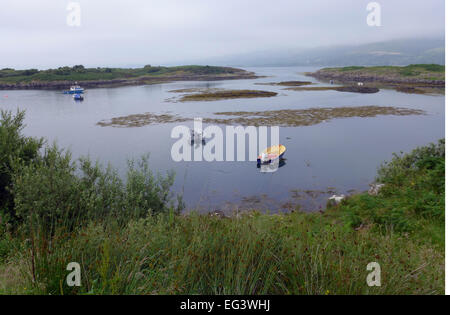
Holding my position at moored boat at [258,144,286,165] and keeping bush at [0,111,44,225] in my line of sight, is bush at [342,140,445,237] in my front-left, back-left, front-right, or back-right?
front-left

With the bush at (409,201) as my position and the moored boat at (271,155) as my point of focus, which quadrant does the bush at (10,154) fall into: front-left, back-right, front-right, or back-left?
front-left

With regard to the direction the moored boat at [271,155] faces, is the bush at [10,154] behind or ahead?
behind

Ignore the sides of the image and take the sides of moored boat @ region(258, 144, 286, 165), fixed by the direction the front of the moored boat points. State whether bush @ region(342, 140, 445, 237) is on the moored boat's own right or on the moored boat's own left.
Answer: on the moored boat's own right

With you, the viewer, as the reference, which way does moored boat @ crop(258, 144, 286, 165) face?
facing away from the viewer and to the right of the viewer

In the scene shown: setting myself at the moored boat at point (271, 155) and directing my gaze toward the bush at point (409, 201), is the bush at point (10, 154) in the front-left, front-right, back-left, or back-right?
front-right
